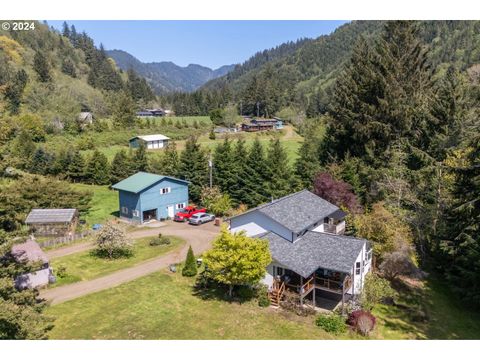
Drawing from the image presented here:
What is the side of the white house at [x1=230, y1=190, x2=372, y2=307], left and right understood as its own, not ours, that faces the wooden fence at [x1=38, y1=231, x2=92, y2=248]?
right

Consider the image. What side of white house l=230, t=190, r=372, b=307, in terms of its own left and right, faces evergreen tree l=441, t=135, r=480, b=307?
left

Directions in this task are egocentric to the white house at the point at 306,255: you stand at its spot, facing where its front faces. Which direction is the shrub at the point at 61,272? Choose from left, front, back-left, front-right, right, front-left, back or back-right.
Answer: right

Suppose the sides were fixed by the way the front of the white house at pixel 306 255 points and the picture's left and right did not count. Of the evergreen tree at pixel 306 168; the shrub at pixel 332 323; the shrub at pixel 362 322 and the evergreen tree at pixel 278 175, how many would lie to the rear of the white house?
2

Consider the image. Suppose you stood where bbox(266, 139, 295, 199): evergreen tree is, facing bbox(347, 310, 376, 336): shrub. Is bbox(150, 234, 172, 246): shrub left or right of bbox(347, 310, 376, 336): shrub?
right

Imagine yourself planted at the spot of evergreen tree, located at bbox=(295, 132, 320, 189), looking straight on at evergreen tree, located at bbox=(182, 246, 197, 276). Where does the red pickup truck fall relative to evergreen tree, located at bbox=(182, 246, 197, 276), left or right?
right

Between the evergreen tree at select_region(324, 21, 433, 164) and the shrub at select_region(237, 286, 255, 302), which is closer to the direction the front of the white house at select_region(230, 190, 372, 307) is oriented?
the shrub

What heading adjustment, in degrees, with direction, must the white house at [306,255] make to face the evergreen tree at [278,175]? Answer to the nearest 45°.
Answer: approximately 180°

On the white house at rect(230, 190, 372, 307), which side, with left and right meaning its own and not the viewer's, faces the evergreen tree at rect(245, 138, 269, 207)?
back

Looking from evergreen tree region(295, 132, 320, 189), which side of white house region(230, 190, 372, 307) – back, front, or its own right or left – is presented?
back

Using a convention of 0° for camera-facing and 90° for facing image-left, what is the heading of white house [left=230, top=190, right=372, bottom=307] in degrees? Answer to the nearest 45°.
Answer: approximately 0°
